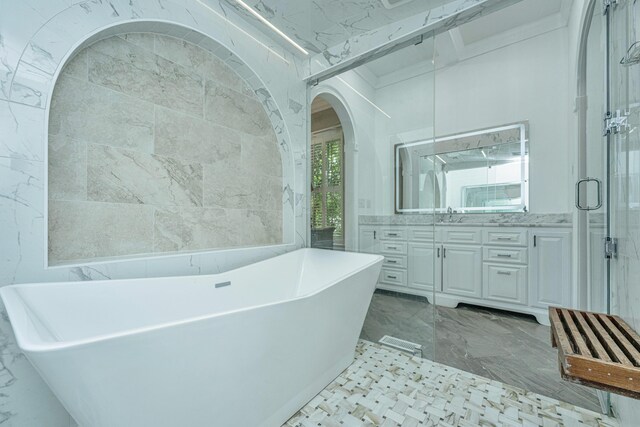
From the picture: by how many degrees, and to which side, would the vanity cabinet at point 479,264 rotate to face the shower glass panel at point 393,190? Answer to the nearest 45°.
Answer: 0° — it already faces it

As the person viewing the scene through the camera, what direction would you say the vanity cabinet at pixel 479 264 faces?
facing the viewer and to the left of the viewer

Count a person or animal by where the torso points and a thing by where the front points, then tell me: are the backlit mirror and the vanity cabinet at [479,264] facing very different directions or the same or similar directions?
same or similar directions

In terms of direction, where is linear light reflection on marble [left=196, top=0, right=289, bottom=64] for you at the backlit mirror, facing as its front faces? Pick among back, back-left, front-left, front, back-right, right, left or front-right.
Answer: front

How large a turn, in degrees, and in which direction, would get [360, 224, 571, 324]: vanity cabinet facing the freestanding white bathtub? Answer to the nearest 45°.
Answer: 0° — it already faces it

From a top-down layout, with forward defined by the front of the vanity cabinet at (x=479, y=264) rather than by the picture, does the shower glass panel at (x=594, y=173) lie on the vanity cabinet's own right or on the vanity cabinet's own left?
on the vanity cabinet's own left

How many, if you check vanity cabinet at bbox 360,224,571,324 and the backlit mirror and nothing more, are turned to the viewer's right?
0
